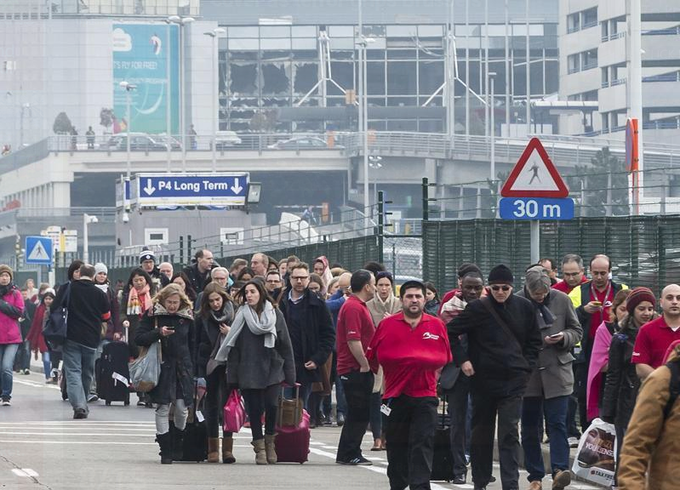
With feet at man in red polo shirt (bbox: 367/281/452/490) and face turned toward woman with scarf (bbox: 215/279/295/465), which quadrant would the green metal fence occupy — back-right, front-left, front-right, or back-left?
front-right

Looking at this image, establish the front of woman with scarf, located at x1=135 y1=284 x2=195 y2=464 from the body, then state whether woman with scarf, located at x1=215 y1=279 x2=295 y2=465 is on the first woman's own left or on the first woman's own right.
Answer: on the first woman's own left

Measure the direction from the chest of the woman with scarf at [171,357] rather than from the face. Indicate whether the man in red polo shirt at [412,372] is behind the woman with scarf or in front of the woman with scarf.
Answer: in front

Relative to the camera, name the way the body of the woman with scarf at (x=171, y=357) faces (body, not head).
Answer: toward the camera

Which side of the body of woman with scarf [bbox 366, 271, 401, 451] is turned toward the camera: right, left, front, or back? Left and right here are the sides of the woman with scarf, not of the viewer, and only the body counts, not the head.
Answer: front

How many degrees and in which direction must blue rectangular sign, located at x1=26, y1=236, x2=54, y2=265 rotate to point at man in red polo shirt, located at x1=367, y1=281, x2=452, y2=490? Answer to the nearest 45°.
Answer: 0° — it already faces them

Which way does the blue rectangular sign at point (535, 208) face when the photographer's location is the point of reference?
facing the viewer

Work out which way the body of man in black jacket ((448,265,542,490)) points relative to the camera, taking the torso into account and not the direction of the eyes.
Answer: toward the camera
